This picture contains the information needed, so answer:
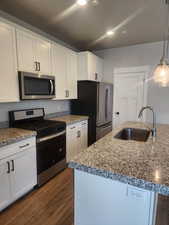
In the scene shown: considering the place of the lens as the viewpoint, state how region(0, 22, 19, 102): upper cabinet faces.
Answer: facing the viewer and to the right of the viewer

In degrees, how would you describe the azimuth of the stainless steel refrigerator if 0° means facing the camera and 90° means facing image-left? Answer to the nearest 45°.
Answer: approximately 315°

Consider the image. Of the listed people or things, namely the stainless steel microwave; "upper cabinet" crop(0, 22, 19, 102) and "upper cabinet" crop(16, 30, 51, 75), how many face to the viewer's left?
0

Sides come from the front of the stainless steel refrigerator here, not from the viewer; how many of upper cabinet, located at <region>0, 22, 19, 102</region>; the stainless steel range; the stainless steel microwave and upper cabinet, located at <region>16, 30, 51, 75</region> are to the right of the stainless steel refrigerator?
4

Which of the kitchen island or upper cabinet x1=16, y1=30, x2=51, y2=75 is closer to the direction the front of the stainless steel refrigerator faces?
the kitchen island

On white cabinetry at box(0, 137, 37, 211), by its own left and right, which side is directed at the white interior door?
left

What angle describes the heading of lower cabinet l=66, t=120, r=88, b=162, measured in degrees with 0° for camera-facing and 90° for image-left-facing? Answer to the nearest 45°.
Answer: approximately 315°
